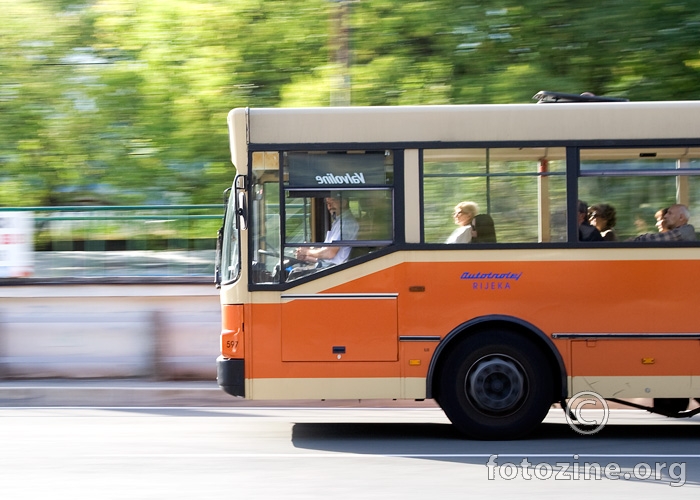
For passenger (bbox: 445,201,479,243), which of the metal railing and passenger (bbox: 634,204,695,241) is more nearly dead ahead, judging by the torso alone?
the metal railing

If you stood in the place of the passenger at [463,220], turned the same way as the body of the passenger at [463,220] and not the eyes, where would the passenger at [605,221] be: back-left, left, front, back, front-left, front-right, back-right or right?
back

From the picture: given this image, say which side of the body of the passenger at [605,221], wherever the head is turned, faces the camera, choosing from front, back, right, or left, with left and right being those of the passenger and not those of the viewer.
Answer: left

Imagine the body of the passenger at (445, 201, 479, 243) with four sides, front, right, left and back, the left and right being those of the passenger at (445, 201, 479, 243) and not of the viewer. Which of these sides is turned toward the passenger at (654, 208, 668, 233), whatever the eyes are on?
back

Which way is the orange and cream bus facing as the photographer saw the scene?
facing to the left of the viewer

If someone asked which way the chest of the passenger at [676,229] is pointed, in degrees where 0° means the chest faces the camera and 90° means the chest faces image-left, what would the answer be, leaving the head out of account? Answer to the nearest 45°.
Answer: approximately 90°

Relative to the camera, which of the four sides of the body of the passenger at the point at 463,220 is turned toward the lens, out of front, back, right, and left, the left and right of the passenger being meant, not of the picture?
left

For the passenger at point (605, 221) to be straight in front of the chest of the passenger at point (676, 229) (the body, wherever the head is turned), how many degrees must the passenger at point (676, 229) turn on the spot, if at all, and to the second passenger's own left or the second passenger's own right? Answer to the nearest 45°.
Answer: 0° — they already face them

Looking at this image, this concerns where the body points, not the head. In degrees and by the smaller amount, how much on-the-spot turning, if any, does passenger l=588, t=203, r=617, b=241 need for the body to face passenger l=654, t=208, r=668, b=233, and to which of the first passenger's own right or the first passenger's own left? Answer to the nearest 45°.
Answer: approximately 180°

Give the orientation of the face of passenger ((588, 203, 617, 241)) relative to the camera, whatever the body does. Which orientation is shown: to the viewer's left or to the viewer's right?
to the viewer's left

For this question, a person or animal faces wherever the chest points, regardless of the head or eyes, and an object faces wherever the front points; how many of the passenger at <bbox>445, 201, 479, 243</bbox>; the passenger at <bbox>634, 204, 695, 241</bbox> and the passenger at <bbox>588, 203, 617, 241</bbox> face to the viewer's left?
3

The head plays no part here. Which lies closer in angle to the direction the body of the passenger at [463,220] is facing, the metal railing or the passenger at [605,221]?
the metal railing
